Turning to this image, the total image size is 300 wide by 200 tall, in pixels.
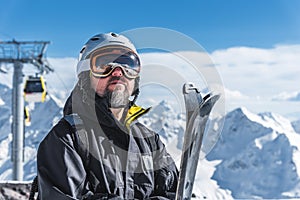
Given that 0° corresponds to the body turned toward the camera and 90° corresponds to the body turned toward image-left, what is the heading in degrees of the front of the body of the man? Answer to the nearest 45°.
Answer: approximately 315°

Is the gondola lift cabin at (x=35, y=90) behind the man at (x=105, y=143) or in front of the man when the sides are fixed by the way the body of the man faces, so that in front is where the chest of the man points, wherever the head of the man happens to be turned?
behind
